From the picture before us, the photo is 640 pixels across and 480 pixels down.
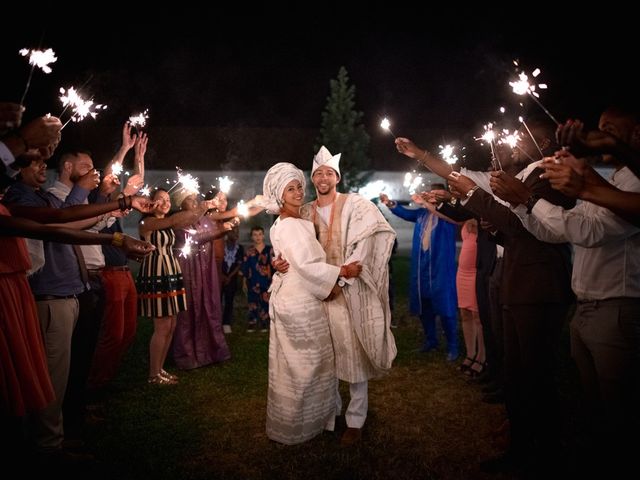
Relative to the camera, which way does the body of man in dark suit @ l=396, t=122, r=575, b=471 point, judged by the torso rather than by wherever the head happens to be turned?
to the viewer's left

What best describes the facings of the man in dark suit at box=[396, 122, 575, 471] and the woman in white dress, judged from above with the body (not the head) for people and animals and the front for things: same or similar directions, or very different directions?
very different directions

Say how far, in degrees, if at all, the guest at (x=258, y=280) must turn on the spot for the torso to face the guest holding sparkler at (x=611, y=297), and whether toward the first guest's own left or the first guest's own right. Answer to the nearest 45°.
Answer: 0° — they already face them

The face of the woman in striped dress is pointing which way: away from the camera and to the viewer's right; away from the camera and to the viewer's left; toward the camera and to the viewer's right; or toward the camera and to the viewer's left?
toward the camera and to the viewer's right

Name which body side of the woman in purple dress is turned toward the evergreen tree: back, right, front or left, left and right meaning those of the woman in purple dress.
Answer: left

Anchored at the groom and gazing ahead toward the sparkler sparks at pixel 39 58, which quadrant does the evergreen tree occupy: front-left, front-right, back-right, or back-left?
back-right

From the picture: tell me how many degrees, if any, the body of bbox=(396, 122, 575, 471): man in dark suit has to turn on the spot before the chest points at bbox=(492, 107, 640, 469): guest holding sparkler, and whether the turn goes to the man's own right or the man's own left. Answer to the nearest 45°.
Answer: approximately 135° to the man's own left

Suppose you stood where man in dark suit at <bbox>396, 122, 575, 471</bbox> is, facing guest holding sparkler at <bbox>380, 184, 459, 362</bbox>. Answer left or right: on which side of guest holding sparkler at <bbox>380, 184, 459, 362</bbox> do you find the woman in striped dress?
left
